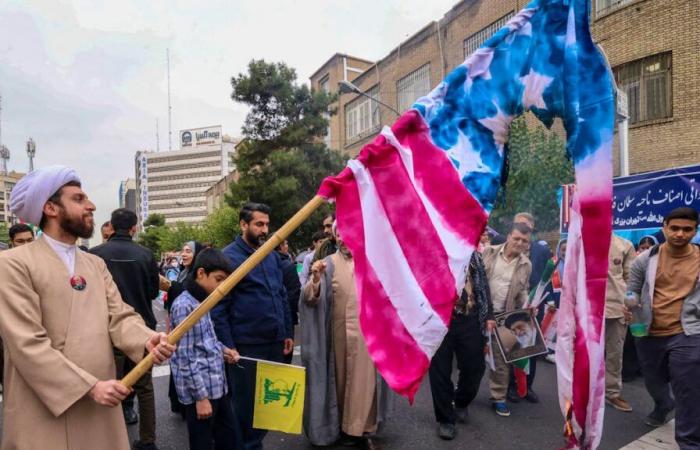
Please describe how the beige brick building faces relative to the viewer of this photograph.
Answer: facing the viewer and to the left of the viewer

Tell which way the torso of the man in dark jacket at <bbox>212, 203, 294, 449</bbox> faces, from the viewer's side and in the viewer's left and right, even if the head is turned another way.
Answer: facing the viewer and to the right of the viewer

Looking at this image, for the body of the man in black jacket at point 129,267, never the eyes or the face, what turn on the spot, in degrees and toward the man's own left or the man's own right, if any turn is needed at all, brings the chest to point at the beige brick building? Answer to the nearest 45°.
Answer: approximately 90° to the man's own right

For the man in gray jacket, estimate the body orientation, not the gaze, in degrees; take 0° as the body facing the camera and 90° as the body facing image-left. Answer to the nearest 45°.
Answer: approximately 0°

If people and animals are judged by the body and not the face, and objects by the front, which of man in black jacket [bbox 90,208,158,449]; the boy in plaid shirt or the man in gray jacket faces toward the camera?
the man in gray jacket

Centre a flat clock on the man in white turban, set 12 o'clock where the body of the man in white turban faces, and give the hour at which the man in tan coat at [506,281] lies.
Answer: The man in tan coat is roughly at 10 o'clock from the man in white turban.

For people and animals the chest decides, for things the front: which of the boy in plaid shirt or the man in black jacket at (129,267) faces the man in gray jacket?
the boy in plaid shirt

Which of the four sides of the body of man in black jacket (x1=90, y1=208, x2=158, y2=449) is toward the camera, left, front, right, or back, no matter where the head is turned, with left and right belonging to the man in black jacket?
back

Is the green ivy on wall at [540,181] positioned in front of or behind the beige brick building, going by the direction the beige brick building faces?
in front

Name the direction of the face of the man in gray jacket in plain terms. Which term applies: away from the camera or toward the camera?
toward the camera

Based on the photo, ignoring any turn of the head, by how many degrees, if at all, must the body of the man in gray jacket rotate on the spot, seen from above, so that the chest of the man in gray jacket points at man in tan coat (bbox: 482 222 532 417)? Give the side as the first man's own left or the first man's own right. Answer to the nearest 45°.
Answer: approximately 90° to the first man's own right

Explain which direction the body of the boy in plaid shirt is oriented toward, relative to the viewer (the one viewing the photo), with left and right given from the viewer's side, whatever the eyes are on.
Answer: facing to the right of the viewer

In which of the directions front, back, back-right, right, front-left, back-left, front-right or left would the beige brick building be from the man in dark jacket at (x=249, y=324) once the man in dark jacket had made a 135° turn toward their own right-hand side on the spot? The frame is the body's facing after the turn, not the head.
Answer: back-right

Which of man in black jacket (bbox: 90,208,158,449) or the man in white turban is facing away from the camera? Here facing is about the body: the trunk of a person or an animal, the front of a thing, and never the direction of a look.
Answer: the man in black jacket

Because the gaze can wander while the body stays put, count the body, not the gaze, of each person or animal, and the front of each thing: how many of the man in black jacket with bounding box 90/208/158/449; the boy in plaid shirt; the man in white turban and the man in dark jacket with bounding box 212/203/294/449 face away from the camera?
1
